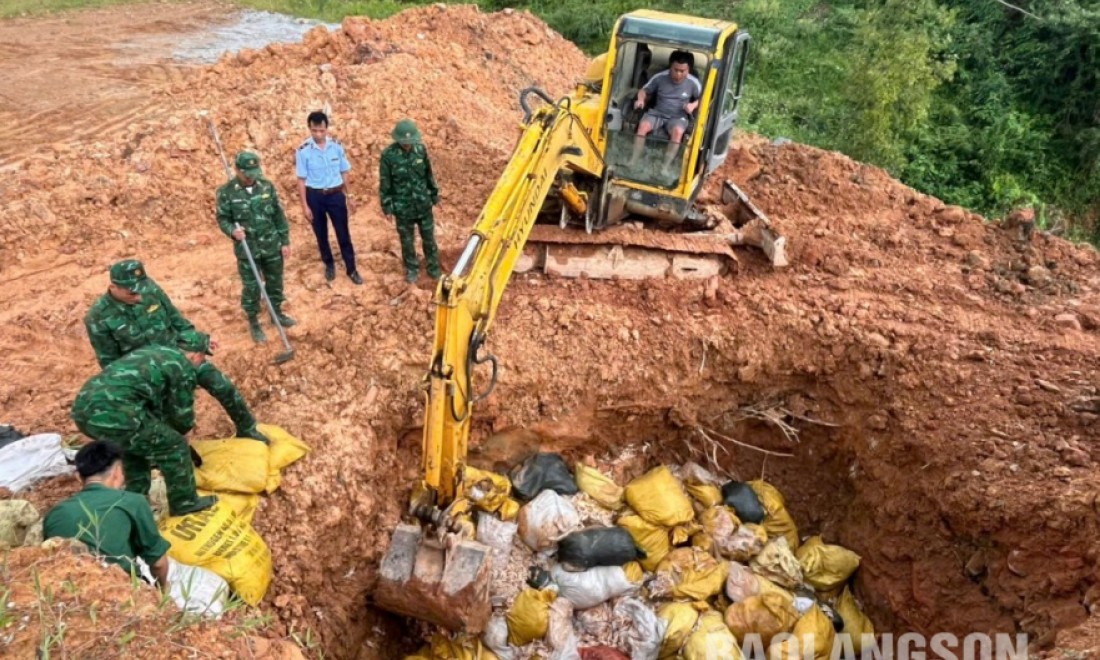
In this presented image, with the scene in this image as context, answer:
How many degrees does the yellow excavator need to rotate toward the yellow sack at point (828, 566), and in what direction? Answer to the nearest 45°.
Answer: approximately 90° to its left

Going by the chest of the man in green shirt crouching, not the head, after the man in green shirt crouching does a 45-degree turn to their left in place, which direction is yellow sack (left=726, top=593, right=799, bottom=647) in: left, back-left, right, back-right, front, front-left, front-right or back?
right

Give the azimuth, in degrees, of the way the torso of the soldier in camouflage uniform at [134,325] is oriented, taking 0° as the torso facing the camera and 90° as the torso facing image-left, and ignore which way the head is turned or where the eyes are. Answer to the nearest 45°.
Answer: approximately 315°

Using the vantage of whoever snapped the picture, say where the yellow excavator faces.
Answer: facing the viewer and to the left of the viewer

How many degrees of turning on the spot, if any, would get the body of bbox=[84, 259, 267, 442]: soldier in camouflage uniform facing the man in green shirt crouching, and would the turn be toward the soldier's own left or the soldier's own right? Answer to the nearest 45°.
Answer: approximately 45° to the soldier's own right

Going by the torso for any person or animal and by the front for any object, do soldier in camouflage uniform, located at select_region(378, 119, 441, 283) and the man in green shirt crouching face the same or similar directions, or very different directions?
very different directions

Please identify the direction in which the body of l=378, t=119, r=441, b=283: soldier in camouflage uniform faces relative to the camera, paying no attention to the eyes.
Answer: toward the camera

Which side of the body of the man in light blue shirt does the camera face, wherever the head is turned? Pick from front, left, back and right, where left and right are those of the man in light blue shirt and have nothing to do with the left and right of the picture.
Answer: front

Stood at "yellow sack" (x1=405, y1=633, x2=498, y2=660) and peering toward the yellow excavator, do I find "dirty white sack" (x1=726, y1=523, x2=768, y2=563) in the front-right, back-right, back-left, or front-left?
front-right

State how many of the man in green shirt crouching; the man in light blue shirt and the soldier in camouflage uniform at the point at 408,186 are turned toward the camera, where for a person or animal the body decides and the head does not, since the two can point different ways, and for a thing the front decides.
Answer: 2
